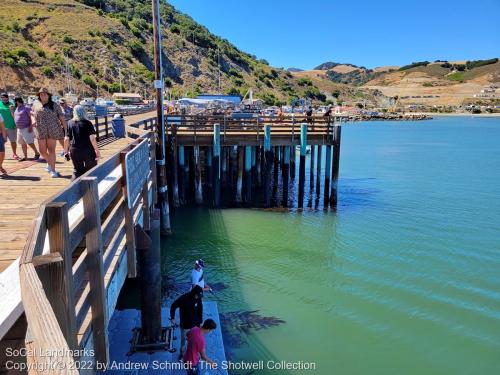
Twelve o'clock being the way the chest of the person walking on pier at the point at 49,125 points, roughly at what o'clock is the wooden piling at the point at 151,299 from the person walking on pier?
The wooden piling is roughly at 11 o'clock from the person walking on pier.

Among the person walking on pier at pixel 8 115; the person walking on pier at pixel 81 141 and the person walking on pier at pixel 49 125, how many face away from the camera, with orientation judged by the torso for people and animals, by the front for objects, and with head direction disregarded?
1

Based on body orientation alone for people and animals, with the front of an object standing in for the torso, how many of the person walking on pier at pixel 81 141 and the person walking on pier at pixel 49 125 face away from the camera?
1

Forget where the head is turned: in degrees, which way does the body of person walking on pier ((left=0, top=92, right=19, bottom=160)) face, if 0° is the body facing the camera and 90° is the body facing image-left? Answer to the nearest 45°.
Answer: approximately 0°

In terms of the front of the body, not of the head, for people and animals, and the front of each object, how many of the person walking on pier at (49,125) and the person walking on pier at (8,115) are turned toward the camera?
2

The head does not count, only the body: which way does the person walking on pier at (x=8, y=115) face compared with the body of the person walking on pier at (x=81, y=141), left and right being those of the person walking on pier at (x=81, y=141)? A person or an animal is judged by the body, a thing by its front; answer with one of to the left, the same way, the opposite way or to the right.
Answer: the opposite way

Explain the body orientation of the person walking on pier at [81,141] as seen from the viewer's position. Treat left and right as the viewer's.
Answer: facing away from the viewer
